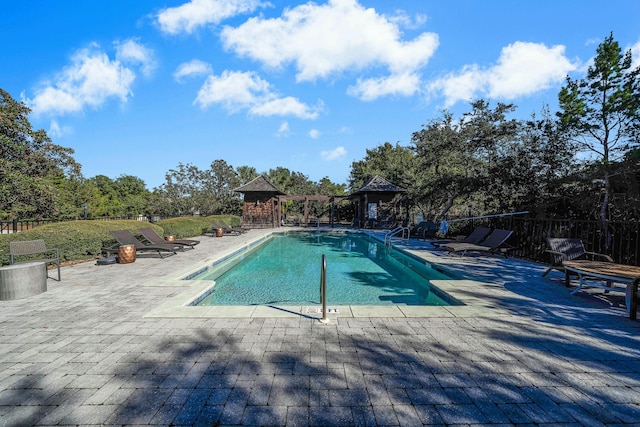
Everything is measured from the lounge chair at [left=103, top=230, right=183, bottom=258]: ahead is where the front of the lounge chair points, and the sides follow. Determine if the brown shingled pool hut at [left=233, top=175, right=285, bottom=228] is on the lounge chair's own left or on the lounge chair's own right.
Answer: on the lounge chair's own left

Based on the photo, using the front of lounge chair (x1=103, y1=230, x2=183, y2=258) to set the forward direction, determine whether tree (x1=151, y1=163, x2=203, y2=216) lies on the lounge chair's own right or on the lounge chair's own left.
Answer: on the lounge chair's own left

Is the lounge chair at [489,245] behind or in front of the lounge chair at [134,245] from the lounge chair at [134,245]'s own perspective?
in front

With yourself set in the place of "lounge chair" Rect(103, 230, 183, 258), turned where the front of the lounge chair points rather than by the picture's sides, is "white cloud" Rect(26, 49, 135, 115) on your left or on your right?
on your left

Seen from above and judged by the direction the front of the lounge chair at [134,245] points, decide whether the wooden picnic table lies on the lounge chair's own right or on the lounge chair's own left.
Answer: on the lounge chair's own right

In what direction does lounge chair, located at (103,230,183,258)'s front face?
to the viewer's right

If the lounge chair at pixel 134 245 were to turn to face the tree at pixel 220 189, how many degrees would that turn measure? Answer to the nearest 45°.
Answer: approximately 90° to its left

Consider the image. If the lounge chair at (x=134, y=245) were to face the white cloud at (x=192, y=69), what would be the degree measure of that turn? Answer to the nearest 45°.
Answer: approximately 90° to its left
